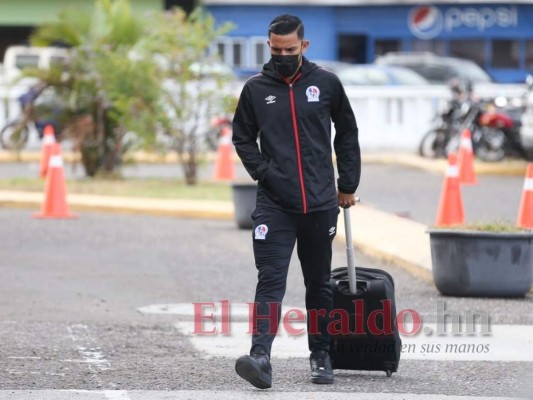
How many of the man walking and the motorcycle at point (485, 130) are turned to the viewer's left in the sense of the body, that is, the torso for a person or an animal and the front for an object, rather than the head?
1

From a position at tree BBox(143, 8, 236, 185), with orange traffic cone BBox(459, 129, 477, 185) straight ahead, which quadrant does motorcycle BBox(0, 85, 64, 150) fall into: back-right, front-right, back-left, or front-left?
back-left
